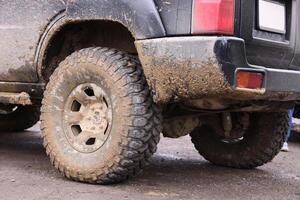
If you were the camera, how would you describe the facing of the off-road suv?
facing away from the viewer and to the left of the viewer
